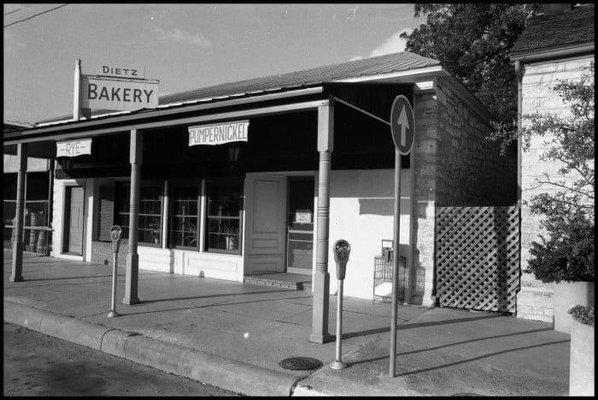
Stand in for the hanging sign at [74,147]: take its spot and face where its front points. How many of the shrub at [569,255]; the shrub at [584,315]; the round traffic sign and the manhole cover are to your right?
0

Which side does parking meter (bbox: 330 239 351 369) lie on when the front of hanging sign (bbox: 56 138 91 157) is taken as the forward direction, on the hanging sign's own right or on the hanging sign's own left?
on the hanging sign's own left

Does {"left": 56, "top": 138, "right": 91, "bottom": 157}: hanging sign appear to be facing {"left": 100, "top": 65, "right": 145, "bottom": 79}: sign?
no

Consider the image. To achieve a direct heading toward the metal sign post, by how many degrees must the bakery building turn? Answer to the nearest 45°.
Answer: approximately 45° to its left

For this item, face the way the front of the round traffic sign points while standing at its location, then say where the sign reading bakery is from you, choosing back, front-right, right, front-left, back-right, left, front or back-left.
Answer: back

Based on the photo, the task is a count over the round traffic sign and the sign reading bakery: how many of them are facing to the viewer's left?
0

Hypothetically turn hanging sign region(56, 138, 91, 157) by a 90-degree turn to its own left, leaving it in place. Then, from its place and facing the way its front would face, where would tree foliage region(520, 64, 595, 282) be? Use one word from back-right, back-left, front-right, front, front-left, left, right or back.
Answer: front

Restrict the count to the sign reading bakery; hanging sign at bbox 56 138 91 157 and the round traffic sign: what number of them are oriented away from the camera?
0

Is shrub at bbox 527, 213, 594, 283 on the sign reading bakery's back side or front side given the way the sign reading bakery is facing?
on the front side

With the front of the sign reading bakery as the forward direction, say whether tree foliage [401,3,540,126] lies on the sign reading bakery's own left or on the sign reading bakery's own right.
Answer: on the sign reading bakery's own left

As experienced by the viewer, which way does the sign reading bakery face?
facing the viewer and to the right of the viewer

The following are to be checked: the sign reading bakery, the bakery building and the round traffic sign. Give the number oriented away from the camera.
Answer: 0
